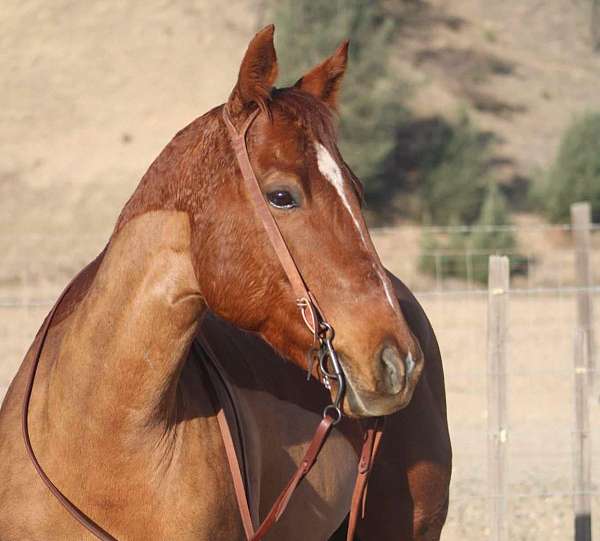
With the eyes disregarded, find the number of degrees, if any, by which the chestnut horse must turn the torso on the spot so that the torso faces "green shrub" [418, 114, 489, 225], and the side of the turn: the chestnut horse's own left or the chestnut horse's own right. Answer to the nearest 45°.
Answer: approximately 135° to the chestnut horse's own right

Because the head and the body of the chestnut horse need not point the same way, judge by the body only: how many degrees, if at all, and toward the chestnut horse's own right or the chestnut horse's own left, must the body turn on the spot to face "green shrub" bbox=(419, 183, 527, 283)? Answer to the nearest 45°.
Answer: approximately 135° to the chestnut horse's own right

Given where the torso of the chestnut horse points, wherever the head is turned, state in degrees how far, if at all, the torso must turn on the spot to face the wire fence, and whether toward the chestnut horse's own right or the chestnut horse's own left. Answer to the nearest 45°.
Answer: approximately 135° to the chestnut horse's own right

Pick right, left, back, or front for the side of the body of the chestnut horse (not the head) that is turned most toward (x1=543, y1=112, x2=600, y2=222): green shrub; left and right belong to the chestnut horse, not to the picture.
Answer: back

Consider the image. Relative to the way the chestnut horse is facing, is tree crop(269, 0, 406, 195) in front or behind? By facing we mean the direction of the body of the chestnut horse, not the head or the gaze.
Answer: behind

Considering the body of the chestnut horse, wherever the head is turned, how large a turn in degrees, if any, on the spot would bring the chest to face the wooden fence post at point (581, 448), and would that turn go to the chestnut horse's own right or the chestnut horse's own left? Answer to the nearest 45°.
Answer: approximately 180°

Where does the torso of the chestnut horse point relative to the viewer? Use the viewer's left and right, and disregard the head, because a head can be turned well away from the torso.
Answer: facing the viewer and to the left of the viewer

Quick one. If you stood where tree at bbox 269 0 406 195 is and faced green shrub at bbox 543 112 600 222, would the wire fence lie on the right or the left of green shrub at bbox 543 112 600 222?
right
